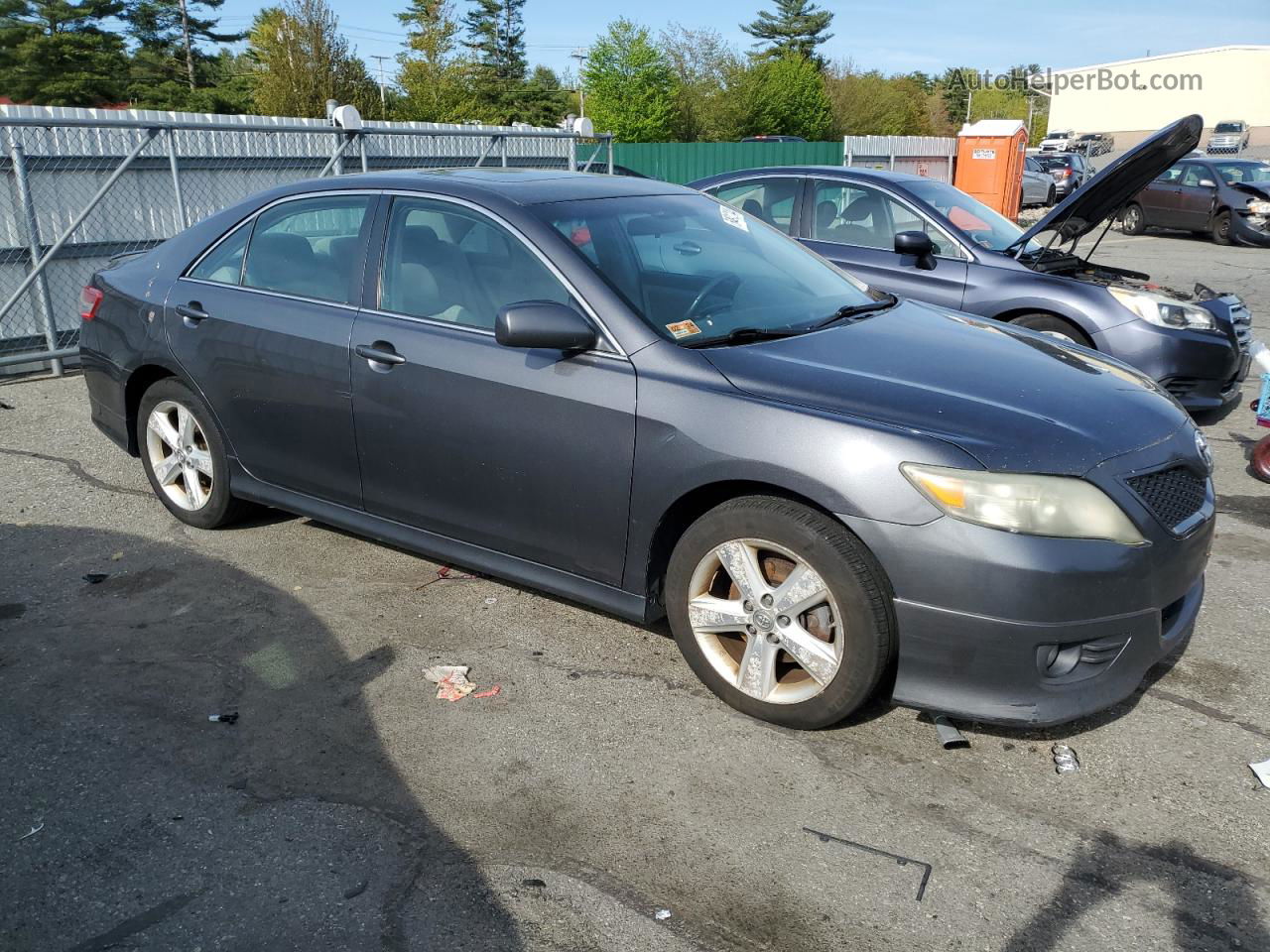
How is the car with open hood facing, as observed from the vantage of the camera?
facing the viewer and to the right of the viewer

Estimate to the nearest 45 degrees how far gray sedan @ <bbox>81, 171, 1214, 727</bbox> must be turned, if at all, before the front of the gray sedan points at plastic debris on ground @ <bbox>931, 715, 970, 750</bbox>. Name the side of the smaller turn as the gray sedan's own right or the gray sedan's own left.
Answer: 0° — it already faces it

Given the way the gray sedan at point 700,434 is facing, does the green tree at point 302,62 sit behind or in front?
behind

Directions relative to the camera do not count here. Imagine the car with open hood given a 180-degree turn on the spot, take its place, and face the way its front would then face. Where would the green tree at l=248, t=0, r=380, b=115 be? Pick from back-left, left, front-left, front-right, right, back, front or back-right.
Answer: front

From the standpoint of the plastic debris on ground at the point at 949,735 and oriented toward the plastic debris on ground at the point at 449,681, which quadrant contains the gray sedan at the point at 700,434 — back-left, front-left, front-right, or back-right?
front-right

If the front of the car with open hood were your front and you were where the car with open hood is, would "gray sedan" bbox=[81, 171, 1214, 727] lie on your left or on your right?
on your right

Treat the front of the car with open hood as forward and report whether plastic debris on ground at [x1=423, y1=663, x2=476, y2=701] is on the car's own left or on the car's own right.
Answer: on the car's own right

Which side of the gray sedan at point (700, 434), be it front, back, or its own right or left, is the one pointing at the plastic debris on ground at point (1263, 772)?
front

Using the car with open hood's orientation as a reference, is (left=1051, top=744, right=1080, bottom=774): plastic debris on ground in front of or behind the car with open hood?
in front

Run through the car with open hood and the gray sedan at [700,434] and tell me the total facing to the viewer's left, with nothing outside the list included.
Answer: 0

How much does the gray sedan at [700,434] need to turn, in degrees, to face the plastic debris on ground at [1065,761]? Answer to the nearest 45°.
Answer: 0° — it already faces it

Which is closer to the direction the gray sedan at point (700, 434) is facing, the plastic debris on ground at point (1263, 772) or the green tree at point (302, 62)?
the plastic debris on ground

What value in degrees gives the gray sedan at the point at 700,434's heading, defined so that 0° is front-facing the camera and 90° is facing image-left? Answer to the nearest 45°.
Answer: approximately 315°

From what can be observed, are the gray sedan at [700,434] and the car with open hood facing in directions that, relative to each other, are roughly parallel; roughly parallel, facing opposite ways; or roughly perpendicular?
roughly parallel
